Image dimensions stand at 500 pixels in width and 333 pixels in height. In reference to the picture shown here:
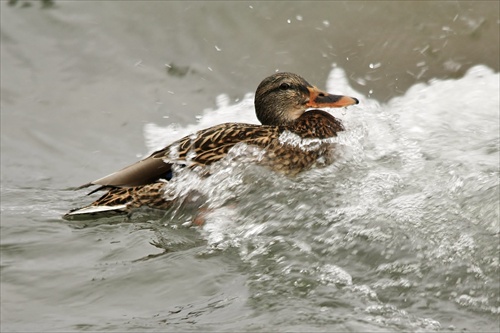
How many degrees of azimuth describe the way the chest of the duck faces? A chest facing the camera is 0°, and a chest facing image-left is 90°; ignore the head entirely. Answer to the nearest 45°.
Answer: approximately 270°
